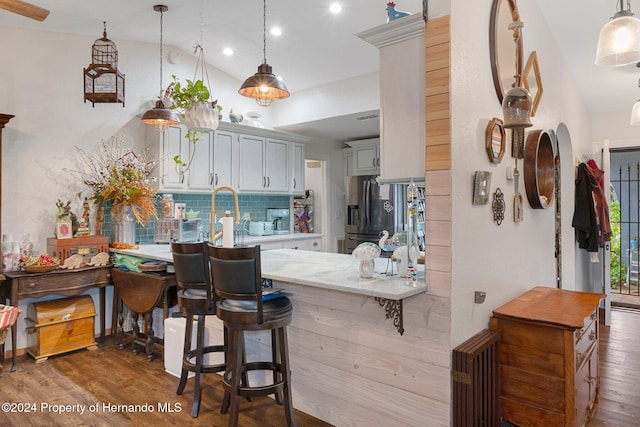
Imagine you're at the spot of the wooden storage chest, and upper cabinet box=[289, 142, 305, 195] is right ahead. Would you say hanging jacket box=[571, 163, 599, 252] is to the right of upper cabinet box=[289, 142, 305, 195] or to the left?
right

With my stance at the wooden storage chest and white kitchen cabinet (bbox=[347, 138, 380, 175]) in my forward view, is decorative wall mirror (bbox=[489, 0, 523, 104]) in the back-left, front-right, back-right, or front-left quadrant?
front-right

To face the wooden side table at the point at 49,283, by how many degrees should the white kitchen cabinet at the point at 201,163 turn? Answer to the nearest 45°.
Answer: approximately 45° to its right

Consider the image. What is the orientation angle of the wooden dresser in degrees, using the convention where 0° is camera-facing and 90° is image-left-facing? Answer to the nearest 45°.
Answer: approximately 270°

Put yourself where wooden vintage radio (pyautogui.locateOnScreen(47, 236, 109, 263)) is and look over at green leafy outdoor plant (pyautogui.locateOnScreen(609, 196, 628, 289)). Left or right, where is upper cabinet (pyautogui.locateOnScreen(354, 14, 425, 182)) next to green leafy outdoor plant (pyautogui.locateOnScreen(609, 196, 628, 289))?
right

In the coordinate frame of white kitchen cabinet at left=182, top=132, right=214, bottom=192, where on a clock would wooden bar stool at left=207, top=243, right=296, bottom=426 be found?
The wooden bar stool is roughly at 12 o'clock from the white kitchen cabinet.

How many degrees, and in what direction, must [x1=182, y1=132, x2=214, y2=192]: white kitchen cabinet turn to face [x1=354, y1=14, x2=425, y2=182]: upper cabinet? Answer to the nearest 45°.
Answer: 0° — it already faces it

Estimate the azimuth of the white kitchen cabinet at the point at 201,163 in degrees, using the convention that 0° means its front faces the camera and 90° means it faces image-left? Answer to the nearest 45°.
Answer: approximately 0°

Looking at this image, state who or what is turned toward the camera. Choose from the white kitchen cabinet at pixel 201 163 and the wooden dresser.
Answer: the white kitchen cabinet

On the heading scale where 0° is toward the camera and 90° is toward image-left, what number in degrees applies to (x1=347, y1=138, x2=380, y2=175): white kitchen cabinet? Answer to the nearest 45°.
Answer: approximately 45°

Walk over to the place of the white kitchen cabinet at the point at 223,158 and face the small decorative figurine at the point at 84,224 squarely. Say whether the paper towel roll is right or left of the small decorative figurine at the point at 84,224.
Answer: left

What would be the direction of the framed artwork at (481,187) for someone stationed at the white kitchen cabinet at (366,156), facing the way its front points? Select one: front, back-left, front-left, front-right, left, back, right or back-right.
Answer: front-left
